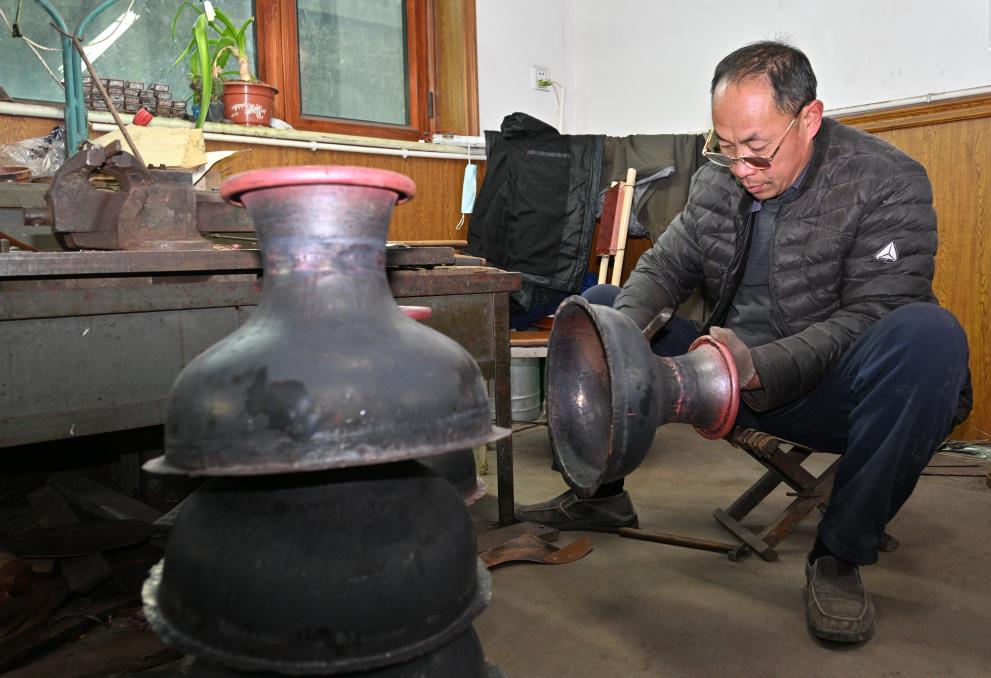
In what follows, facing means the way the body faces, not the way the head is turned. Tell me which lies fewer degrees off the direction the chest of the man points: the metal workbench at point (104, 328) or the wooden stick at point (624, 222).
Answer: the metal workbench

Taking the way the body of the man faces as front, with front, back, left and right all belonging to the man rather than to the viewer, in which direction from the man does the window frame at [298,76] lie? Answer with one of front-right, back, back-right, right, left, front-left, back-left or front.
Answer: right

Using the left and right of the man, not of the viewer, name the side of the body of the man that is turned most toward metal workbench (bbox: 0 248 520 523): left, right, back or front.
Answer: front

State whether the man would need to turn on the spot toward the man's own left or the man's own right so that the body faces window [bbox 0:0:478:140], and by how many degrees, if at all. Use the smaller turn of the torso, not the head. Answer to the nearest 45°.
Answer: approximately 90° to the man's own right

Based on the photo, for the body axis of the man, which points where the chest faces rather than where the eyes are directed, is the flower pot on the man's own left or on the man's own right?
on the man's own right

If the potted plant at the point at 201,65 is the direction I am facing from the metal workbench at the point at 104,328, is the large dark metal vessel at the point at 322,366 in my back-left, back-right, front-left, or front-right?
back-right

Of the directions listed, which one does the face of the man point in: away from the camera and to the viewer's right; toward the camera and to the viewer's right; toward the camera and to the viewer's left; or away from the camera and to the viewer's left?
toward the camera and to the viewer's left

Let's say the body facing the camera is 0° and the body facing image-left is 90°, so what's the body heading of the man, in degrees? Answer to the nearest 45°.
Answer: approximately 45°

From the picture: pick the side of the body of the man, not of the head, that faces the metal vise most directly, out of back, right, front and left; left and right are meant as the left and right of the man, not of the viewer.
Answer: front

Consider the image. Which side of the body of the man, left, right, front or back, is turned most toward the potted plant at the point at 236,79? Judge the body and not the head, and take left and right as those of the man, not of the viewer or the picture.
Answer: right

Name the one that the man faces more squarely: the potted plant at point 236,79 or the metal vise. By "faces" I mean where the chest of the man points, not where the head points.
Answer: the metal vise

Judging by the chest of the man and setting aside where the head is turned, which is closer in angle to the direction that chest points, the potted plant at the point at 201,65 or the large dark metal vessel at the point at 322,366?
the large dark metal vessel
